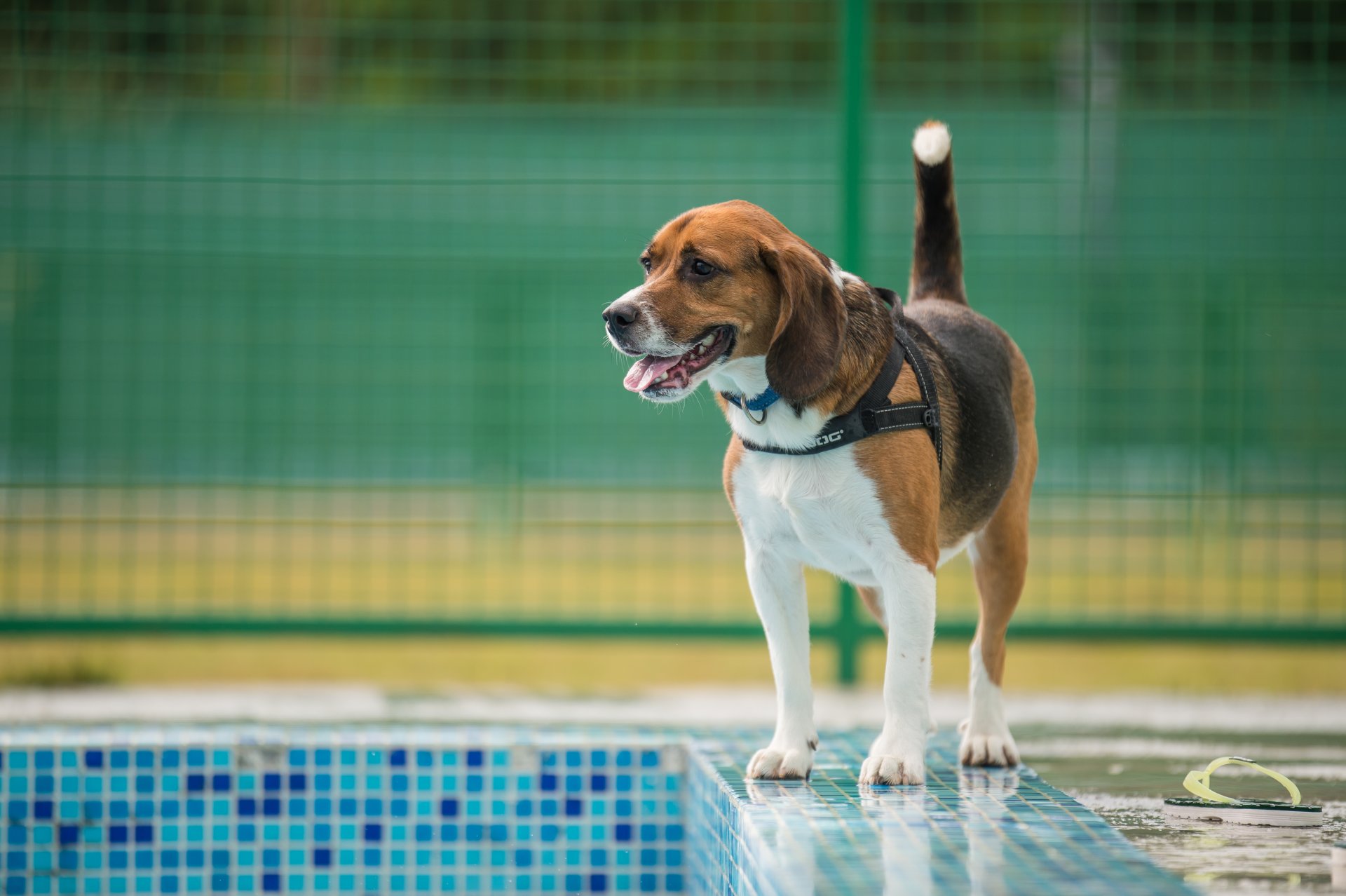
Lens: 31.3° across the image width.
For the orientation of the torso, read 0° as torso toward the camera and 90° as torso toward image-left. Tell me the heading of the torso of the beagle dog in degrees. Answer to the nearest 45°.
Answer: approximately 45°

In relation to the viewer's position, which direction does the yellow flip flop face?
facing to the left of the viewer

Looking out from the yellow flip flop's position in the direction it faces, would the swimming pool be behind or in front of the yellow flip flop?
in front

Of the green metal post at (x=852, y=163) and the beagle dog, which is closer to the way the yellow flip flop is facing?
the beagle dog

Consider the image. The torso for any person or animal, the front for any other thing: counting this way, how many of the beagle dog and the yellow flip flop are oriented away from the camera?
0

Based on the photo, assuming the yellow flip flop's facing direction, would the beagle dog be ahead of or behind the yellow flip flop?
ahead

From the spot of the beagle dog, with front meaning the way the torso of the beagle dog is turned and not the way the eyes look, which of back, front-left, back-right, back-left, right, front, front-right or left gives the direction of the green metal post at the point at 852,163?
back-right

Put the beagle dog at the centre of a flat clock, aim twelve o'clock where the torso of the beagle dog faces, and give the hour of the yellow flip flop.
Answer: The yellow flip flop is roughly at 7 o'clock from the beagle dog.

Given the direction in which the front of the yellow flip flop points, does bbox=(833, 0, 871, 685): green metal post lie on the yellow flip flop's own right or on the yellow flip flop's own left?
on the yellow flip flop's own right
